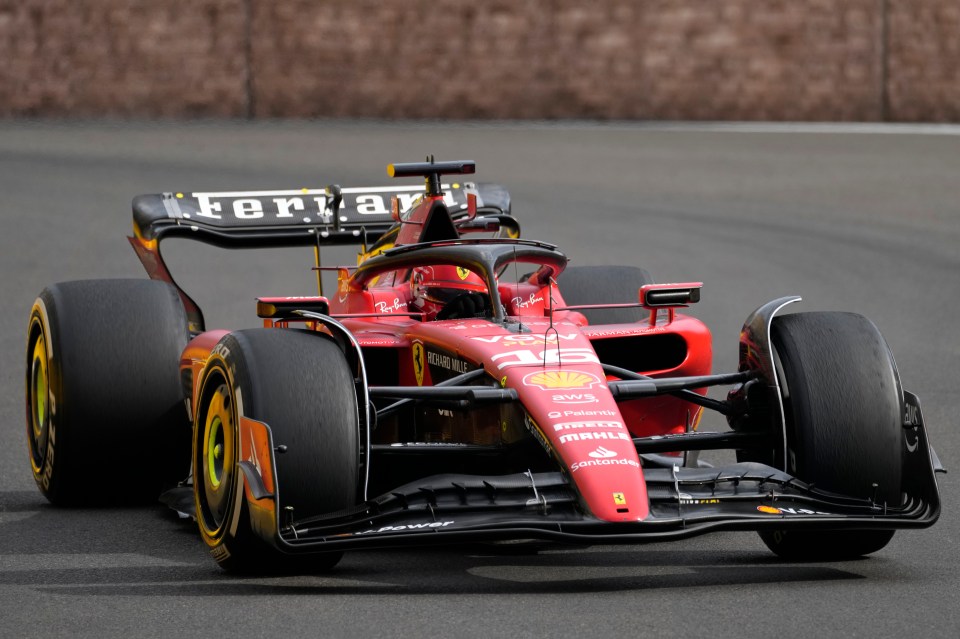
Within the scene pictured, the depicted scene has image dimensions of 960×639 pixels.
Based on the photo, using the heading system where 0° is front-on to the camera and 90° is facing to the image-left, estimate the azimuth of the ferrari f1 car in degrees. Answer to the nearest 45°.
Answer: approximately 0°
